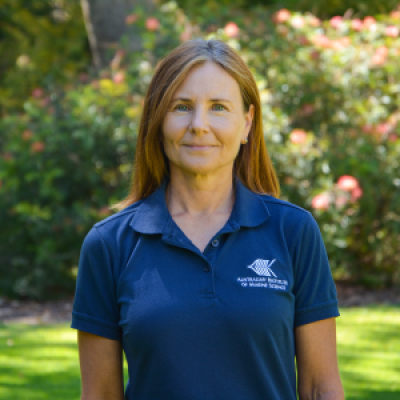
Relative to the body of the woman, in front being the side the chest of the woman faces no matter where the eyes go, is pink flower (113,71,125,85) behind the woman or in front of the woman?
behind

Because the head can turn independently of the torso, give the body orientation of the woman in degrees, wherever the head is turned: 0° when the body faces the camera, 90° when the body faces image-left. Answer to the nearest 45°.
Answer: approximately 0°

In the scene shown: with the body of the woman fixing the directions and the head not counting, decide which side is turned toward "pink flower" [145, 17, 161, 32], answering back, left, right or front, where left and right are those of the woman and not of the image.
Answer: back

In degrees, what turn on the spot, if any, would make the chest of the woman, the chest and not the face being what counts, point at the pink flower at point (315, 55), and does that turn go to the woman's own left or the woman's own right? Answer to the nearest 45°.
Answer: approximately 180°

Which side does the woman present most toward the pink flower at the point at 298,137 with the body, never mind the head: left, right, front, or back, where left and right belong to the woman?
back

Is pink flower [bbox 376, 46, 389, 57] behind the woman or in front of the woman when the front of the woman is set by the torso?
behind

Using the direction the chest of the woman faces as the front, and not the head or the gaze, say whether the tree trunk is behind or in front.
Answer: behind

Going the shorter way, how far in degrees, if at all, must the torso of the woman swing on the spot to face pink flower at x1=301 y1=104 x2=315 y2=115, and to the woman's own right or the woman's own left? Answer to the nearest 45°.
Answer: approximately 180°

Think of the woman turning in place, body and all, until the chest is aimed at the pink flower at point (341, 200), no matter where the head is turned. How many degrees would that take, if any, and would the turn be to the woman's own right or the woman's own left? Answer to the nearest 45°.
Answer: approximately 180°

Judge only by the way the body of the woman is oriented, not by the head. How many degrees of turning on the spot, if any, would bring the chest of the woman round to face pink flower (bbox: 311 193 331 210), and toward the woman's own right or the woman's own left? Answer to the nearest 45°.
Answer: approximately 180°

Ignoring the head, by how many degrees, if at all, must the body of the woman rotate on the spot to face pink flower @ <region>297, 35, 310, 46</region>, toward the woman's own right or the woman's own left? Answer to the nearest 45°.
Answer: approximately 180°

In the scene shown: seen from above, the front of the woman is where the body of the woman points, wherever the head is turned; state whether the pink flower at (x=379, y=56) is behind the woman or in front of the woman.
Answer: behind
